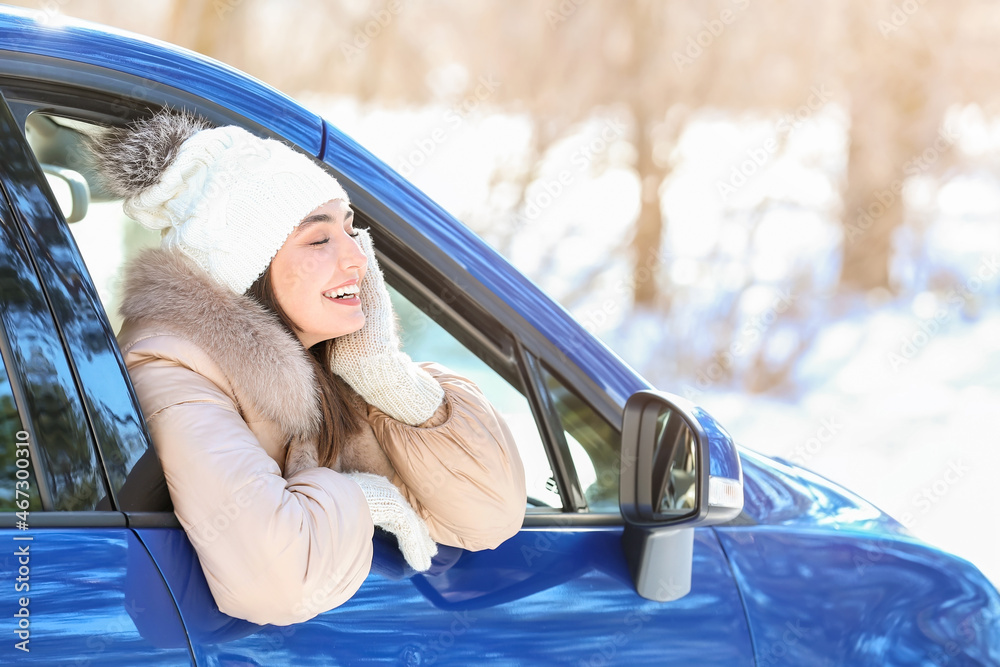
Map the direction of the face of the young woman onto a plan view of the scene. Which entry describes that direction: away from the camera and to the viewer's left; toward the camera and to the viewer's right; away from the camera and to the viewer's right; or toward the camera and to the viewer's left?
toward the camera and to the viewer's right

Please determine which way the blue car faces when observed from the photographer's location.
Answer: facing to the right of the viewer

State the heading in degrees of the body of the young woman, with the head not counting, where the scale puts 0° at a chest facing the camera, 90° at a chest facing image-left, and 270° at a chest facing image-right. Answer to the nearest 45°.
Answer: approximately 315°
